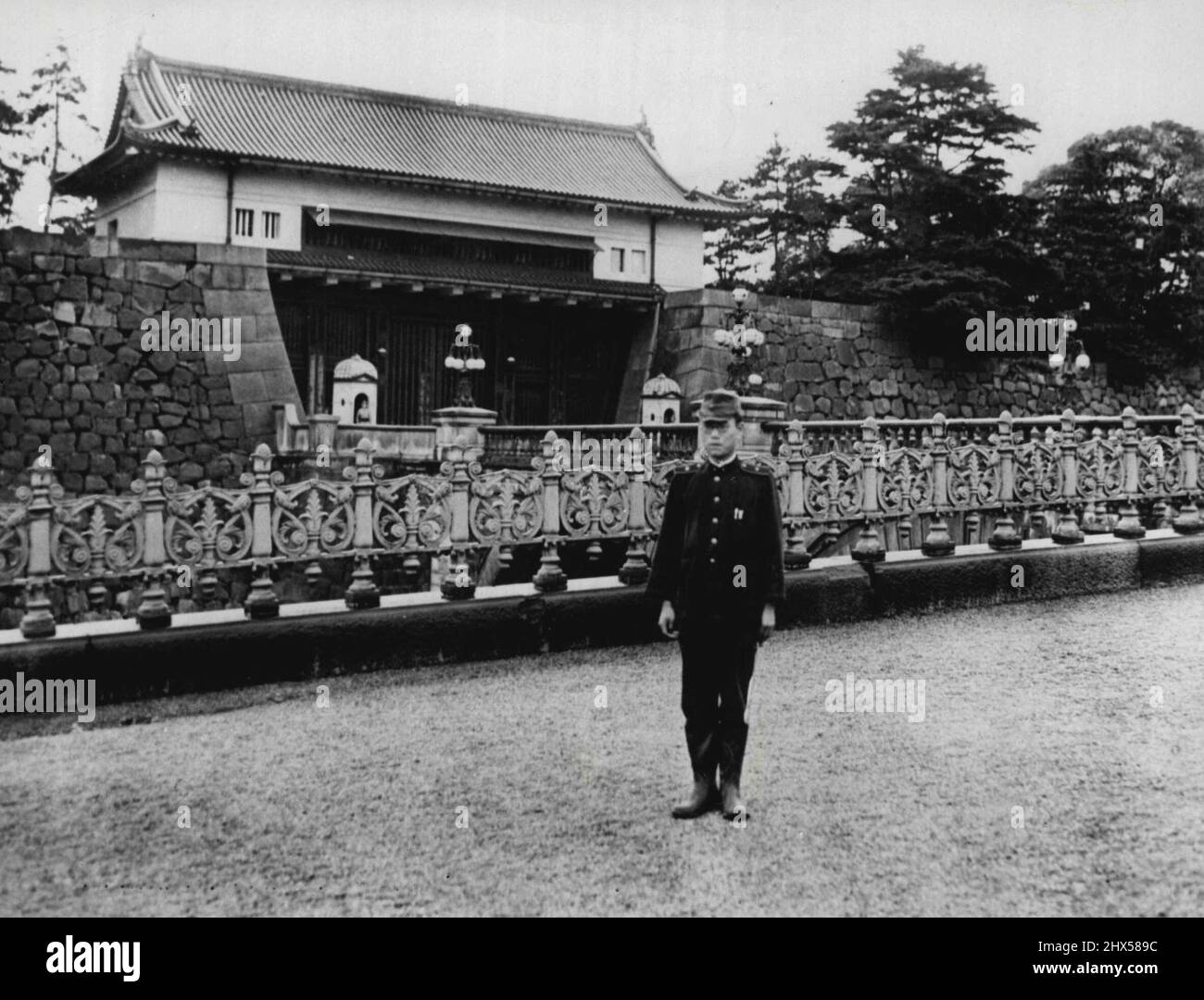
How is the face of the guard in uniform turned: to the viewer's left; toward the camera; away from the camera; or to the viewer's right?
toward the camera

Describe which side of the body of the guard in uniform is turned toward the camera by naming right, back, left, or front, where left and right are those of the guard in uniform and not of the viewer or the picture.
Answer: front

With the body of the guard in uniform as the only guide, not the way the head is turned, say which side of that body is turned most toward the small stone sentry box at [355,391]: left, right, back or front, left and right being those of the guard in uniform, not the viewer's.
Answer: back

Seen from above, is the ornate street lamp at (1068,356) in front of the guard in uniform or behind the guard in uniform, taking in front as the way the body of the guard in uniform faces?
behind

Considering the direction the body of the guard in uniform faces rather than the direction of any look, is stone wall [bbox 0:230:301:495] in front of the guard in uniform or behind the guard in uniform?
behind

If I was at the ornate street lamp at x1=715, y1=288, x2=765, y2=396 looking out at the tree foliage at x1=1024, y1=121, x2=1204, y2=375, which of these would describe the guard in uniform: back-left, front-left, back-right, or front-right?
back-right

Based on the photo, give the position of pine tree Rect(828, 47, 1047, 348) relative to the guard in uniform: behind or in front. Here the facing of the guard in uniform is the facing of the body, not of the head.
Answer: behind

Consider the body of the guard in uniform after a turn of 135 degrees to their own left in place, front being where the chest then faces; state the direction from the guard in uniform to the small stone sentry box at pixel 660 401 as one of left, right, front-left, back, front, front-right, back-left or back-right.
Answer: front-left
